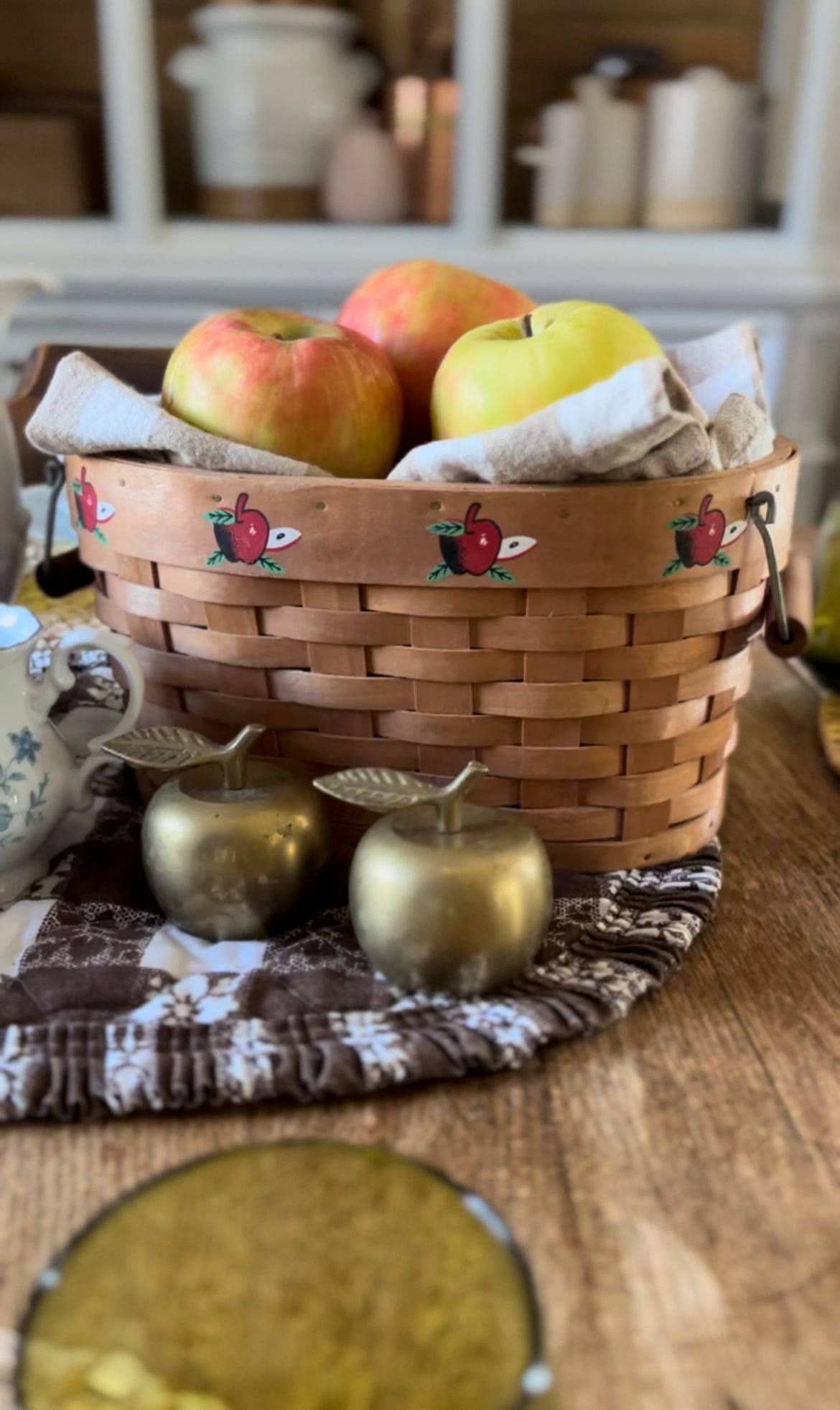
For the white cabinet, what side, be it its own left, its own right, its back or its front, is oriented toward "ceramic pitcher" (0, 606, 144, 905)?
front

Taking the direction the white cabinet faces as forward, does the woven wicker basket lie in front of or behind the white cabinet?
in front

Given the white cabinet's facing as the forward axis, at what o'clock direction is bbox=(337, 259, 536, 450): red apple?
The red apple is roughly at 12 o'clock from the white cabinet.

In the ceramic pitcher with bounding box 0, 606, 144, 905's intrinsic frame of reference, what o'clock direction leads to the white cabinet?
The white cabinet is roughly at 4 o'clock from the ceramic pitcher.

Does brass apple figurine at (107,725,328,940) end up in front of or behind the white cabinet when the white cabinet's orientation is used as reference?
in front

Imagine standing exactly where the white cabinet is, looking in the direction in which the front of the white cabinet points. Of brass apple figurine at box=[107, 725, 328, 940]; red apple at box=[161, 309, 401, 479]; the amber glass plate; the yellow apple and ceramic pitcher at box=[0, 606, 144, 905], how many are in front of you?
5

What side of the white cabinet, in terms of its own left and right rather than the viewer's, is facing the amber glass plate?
front

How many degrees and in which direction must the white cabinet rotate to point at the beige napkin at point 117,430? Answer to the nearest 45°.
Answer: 0° — it already faces it

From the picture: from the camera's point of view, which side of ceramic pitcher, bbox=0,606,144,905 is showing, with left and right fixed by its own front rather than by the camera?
left

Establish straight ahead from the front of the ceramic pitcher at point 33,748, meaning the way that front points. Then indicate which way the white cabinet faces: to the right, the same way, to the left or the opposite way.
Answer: to the left

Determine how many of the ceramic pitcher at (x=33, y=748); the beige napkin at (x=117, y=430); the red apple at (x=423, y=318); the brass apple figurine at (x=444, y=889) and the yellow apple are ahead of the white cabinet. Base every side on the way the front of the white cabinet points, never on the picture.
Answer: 5
